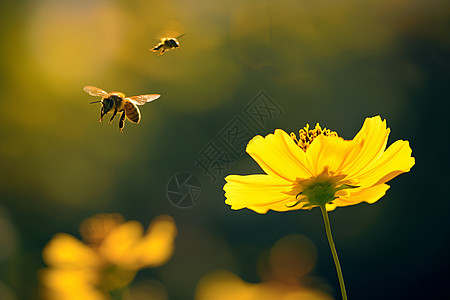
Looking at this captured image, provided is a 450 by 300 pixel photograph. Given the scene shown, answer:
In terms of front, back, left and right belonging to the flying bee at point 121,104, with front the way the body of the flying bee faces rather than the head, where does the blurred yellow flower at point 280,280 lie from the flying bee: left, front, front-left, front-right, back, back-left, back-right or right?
back

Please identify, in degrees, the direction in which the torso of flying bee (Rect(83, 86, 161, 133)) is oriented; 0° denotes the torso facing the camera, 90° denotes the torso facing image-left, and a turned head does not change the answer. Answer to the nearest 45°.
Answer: approximately 45°
